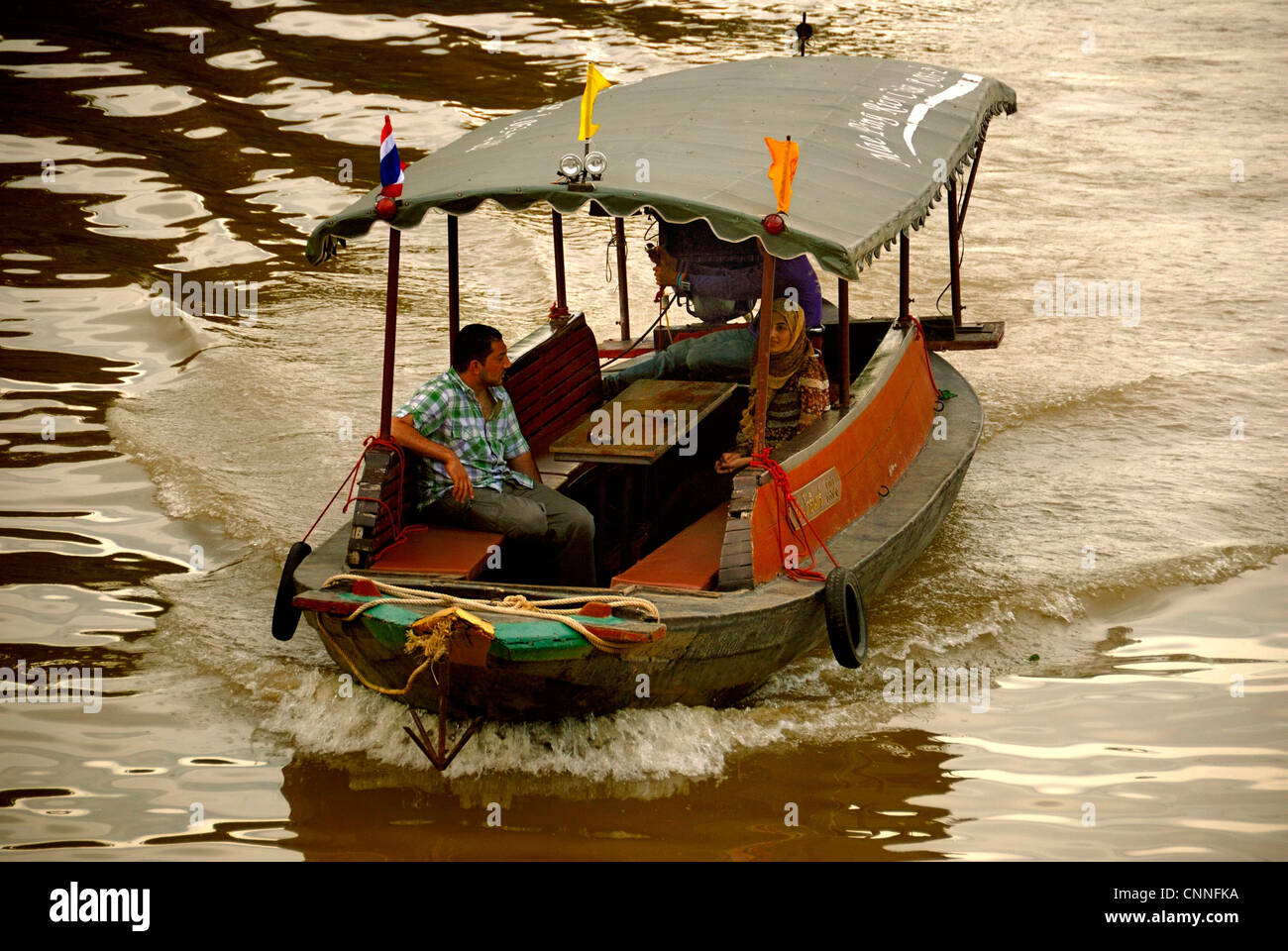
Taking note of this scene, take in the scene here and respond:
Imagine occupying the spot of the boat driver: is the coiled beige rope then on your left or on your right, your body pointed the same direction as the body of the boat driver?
on your left

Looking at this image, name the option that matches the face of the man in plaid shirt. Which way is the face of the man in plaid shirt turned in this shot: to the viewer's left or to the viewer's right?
to the viewer's right

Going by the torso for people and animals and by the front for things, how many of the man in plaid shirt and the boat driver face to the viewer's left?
1

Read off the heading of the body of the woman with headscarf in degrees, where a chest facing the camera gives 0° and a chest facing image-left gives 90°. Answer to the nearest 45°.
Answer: approximately 45°

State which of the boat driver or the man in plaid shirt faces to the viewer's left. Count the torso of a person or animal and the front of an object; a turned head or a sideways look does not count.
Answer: the boat driver

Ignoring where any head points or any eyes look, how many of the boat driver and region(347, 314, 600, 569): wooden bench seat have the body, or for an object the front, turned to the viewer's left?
1

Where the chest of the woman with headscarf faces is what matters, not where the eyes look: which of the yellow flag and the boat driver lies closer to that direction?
the yellow flag

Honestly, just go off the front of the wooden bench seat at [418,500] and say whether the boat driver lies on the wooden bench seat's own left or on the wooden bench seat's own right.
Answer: on the wooden bench seat's own left

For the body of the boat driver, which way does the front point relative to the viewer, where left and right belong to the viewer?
facing to the left of the viewer
